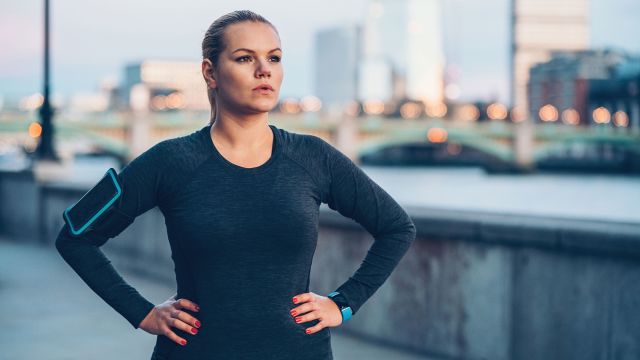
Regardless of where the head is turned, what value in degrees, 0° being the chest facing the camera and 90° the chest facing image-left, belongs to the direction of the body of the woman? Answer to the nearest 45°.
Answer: approximately 0°

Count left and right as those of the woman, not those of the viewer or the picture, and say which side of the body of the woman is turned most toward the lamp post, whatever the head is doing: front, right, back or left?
back
